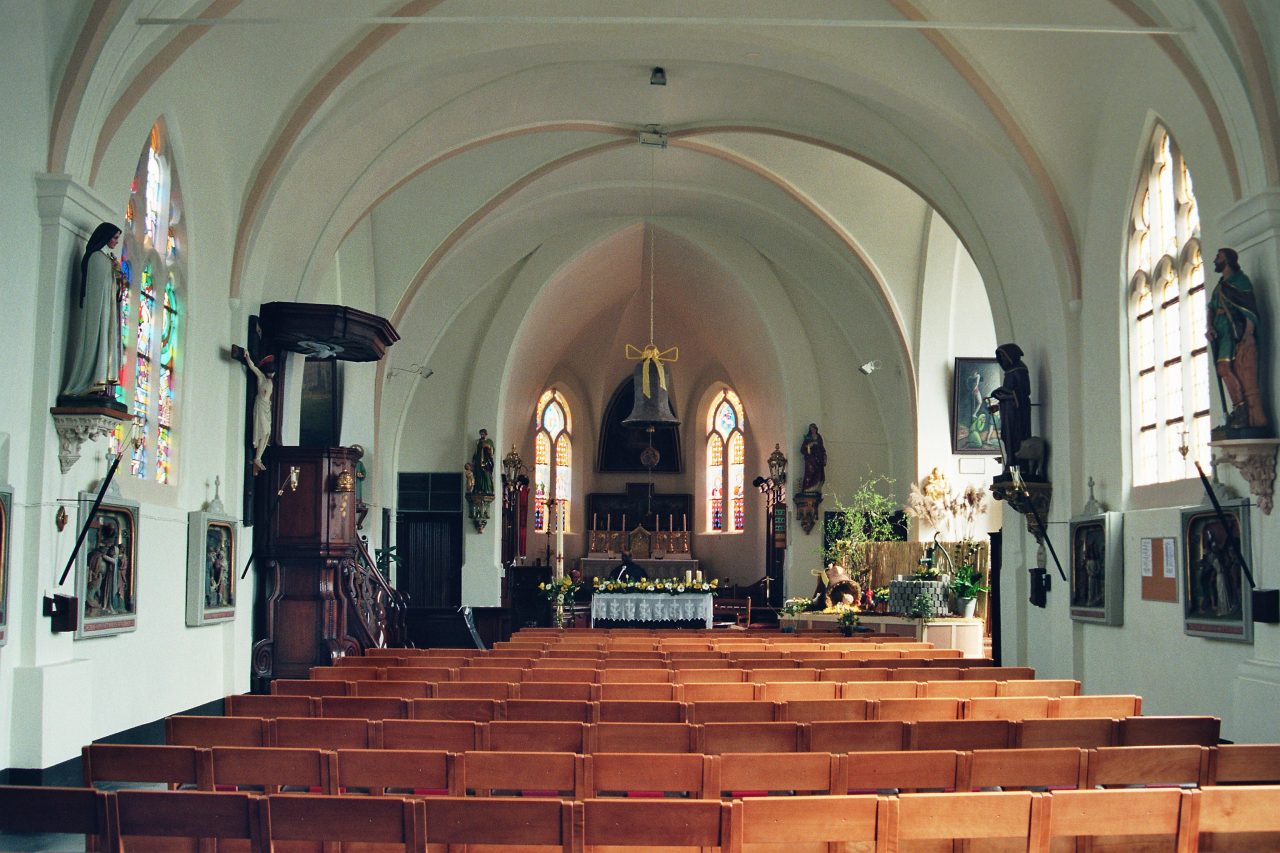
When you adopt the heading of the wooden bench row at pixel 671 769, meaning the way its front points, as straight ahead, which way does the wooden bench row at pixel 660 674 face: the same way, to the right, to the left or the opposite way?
the same way

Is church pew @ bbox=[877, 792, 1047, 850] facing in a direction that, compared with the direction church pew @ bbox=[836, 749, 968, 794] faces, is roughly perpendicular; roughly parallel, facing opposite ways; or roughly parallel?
roughly parallel

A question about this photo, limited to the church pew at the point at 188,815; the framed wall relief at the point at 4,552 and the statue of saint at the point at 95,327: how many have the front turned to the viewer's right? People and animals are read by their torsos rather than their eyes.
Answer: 2

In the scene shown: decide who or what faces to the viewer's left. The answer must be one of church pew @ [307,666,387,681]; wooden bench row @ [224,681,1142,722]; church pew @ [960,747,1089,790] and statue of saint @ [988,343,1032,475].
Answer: the statue of saint

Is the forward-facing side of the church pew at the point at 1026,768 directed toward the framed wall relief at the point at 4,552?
no

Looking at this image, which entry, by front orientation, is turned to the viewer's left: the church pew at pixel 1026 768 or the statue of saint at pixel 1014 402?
the statue of saint

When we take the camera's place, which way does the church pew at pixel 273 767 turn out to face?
facing away from the viewer

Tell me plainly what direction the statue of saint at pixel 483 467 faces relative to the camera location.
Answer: facing the viewer

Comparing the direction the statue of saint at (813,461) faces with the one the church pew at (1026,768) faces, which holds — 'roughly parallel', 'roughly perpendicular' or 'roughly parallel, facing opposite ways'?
roughly parallel, facing opposite ways

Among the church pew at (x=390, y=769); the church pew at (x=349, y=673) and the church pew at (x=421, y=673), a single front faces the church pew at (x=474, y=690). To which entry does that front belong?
the church pew at (x=390, y=769)

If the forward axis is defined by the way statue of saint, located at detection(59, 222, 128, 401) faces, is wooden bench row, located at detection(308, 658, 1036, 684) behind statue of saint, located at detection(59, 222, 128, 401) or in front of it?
in front

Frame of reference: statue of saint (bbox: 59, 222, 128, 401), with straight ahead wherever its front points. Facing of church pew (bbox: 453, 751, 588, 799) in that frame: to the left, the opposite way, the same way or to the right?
to the left

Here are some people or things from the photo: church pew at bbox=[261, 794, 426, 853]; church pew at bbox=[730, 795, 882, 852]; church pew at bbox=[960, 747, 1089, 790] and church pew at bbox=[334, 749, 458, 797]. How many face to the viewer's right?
0

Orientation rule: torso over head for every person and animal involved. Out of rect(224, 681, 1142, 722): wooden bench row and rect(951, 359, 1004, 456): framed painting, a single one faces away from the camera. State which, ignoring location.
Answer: the wooden bench row

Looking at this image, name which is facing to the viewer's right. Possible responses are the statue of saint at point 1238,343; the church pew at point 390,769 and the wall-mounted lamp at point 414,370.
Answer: the wall-mounted lamp

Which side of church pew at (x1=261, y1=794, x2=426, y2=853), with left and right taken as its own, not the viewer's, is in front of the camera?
back

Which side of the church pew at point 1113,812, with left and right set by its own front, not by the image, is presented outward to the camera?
back

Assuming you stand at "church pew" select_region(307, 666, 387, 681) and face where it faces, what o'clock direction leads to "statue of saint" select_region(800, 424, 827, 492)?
The statue of saint is roughly at 1 o'clock from the church pew.
